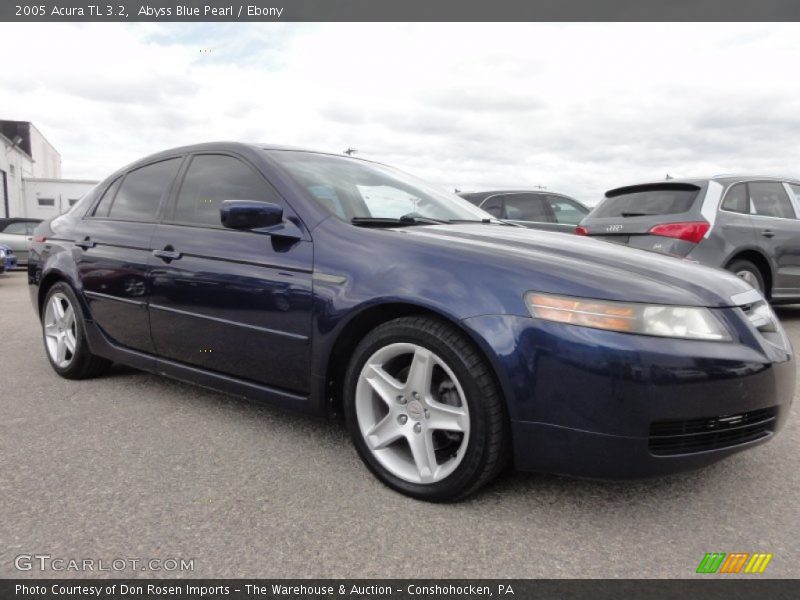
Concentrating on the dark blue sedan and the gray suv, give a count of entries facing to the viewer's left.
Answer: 0

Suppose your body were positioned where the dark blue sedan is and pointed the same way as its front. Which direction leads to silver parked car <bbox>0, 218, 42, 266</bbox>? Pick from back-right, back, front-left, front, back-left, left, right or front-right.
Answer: back

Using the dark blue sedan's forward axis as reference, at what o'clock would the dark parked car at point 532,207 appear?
The dark parked car is roughly at 8 o'clock from the dark blue sedan.

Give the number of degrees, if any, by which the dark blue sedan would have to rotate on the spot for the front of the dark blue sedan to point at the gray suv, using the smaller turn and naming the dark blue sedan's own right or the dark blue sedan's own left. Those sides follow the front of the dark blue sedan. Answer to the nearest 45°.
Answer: approximately 90° to the dark blue sedan's own left

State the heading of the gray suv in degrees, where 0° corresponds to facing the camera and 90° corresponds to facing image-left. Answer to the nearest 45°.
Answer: approximately 225°

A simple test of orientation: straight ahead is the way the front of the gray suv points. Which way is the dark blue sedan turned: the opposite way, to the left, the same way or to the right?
to the right

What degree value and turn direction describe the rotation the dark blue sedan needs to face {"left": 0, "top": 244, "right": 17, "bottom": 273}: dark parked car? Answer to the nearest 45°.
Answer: approximately 180°

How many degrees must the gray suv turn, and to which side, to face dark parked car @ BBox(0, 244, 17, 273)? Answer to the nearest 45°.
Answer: approximately 135° to its left

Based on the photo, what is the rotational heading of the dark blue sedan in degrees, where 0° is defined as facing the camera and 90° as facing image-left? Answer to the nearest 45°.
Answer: approximately 315°
